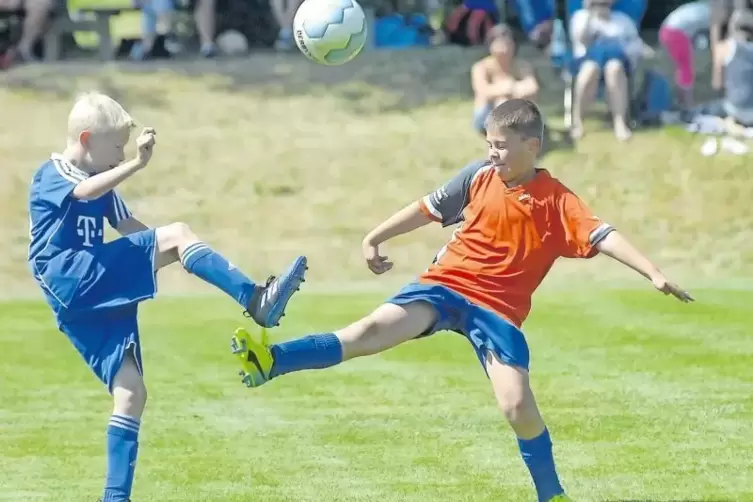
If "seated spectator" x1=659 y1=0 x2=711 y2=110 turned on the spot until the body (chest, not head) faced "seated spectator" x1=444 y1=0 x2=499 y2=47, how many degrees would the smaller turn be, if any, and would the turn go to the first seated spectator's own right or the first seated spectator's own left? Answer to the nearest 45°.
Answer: approximately 45° to the first seated spectator's own right

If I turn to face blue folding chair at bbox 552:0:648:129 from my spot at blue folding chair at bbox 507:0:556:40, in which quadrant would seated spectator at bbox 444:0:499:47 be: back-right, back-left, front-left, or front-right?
back-right

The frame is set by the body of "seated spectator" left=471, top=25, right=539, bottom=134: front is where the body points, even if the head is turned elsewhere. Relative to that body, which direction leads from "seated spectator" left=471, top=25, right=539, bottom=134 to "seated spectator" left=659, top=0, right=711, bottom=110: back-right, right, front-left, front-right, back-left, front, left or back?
back-left

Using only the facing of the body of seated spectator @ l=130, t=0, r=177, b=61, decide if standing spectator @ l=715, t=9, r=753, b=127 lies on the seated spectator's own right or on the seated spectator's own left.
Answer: on the seated spectator's own left

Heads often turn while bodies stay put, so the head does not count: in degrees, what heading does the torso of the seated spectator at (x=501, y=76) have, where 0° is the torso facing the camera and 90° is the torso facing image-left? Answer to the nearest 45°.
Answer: approximately 0°

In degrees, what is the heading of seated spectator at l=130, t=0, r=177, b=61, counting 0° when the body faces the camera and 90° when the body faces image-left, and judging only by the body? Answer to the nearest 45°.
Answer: approximately 45°

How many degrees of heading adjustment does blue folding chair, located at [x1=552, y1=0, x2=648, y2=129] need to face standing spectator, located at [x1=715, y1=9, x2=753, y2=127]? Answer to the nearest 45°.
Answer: approximately 90° to its left

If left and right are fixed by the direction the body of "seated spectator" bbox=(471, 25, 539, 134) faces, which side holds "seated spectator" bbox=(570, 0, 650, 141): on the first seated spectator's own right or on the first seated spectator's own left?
on the first seated spectator's own left

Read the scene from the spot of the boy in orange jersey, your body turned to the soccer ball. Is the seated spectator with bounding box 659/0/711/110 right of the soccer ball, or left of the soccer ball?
right
